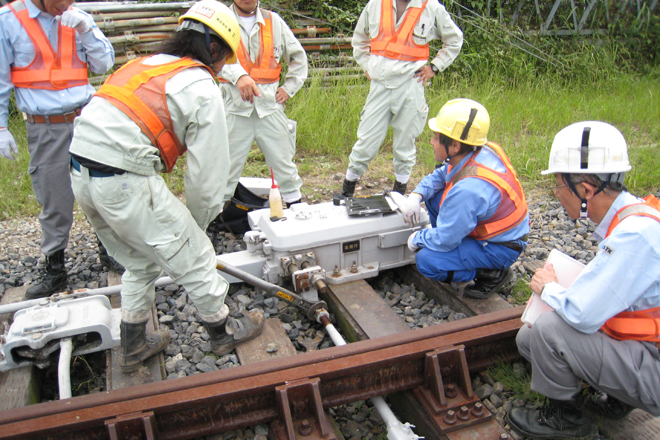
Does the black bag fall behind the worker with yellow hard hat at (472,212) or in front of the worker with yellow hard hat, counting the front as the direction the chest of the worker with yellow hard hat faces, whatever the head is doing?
in front

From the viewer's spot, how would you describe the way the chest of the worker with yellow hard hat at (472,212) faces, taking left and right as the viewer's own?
facing to the left of the viewer

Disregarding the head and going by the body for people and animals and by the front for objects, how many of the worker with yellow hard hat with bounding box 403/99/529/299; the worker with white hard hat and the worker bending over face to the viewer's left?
2

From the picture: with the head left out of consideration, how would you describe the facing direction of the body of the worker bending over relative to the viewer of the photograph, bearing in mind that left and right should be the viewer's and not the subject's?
facing away from the viewer and to the right of the viewer

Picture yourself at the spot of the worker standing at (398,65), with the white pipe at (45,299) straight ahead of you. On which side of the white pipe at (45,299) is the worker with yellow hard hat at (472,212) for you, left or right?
left

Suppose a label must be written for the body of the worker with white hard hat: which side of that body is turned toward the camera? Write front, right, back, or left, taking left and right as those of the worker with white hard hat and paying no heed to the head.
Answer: left

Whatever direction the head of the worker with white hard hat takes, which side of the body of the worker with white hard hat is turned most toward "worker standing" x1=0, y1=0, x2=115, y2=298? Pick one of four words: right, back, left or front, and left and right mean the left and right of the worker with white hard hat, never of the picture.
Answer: front

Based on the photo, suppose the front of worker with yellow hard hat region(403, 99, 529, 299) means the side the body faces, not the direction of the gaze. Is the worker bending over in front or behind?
in front
